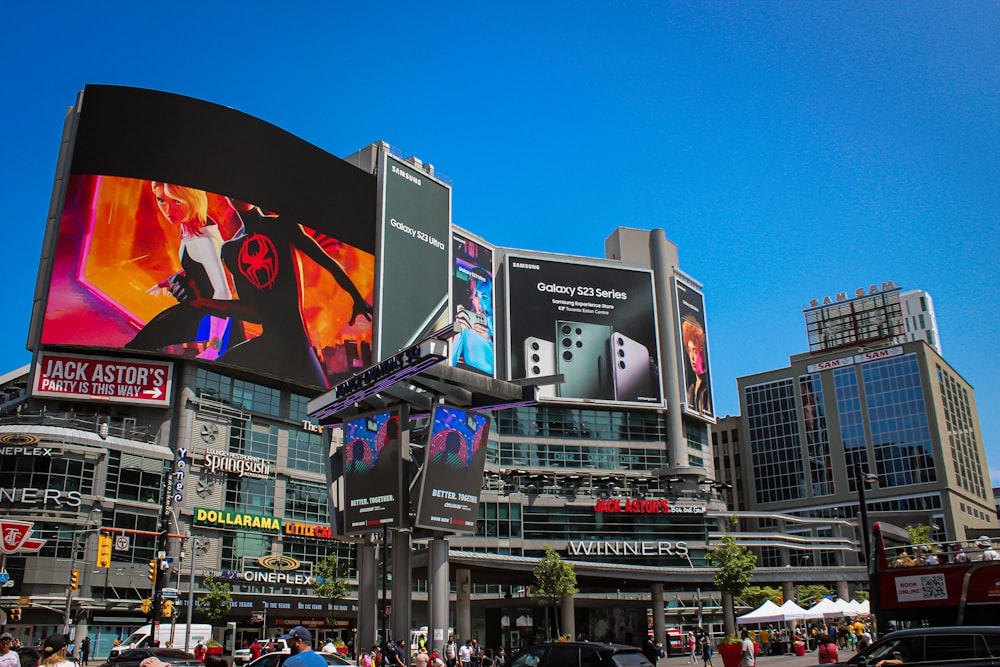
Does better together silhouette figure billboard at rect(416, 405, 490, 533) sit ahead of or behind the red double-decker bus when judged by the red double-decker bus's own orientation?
ahead

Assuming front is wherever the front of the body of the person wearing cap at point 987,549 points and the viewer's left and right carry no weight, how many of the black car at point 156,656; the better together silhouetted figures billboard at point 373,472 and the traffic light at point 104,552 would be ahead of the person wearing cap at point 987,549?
3

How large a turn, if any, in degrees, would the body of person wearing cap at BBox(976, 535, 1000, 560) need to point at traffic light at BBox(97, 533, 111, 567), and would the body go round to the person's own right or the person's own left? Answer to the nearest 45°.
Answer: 0° — they already face it

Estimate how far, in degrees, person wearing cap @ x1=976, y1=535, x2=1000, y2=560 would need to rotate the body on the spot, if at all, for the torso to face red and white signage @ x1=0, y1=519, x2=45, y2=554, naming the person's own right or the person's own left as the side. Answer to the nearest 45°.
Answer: approximately 45° to the person's own left

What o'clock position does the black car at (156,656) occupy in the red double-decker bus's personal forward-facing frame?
The black car is roughly at 12 o'clock from the red double-decker bus.

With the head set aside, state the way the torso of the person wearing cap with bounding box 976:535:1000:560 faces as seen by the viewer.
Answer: to the viewer's left

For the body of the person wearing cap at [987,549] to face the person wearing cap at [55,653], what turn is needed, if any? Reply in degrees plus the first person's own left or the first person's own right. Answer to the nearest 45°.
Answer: approximately 45° to the first person's own left

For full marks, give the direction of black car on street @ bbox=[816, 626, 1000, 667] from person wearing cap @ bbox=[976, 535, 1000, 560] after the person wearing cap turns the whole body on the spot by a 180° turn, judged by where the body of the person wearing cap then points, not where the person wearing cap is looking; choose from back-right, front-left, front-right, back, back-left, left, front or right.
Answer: right

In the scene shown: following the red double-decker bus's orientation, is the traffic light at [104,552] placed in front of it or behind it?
in front

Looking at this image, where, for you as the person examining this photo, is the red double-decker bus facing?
facing to the left of the viewer

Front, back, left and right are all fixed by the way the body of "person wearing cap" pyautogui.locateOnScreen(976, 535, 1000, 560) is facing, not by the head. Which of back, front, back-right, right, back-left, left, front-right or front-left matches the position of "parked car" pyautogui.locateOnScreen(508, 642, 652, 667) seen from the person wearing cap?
front-left
